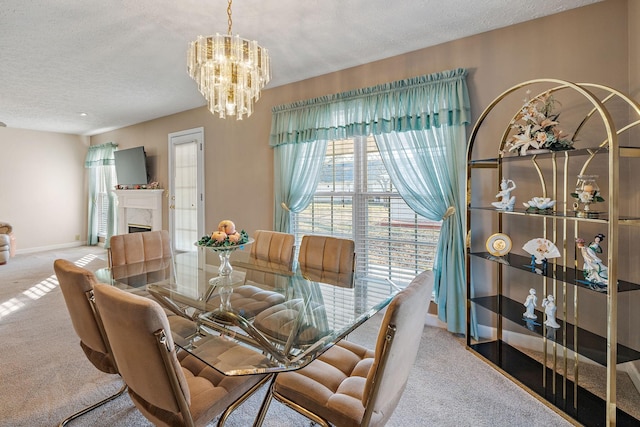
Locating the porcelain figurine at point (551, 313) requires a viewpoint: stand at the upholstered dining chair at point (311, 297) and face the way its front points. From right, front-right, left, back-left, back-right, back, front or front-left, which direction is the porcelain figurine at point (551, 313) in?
back-left

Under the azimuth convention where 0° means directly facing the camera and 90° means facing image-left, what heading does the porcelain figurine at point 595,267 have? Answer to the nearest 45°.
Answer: approximately 45°

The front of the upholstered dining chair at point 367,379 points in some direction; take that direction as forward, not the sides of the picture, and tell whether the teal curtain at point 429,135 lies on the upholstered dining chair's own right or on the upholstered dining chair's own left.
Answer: on the upholstered dining chair's own right

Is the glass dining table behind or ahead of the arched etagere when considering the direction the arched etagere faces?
ahead

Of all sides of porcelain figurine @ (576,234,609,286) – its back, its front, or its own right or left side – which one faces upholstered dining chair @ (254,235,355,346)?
front

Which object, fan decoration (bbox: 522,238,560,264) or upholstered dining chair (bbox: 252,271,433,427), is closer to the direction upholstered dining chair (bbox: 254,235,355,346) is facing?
the upholstered dining chair

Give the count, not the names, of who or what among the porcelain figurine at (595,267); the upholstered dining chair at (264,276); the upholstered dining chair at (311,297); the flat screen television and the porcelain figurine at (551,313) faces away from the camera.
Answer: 0

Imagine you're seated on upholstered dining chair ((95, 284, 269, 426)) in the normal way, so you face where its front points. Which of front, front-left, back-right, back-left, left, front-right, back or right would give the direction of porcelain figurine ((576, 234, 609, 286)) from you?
front-right

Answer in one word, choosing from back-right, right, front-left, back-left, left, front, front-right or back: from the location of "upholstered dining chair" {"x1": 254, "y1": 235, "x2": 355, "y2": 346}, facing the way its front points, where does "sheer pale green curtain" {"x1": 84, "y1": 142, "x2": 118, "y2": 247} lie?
right

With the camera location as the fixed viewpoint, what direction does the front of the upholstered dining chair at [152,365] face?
facing away from the viewer and to the right of the viewer

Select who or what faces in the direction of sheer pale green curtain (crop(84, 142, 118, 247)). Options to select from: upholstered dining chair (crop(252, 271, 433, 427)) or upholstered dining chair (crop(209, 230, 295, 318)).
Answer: upholstered dining chair (crop(252, 271, 433, 427))

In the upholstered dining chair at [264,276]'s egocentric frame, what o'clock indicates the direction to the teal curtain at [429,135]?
The teal curtain is roughly at 7 o'clock from the upholstered dining chair.

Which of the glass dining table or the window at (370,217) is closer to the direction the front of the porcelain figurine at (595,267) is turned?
the glass dining table

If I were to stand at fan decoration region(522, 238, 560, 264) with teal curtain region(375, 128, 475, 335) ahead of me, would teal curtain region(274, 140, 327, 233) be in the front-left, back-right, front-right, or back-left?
front-left
